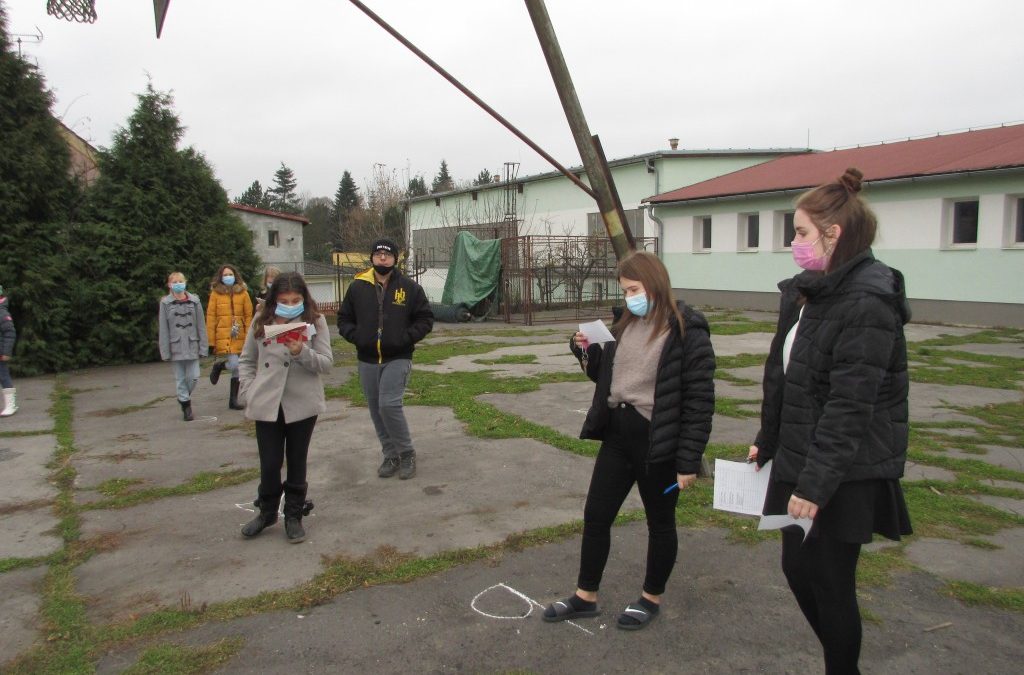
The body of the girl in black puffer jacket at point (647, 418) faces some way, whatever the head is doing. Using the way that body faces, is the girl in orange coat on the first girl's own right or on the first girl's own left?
on the first girl's own right

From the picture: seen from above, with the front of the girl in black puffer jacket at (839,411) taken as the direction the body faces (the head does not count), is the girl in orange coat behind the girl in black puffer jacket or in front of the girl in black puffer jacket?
in front

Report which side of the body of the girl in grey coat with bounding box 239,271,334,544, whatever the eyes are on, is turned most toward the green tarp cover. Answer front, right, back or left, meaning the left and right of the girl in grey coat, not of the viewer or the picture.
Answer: back

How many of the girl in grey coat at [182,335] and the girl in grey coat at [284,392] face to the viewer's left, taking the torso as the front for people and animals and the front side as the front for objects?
0

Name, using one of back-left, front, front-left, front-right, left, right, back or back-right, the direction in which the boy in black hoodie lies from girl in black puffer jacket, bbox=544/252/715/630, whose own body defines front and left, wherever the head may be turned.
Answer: right

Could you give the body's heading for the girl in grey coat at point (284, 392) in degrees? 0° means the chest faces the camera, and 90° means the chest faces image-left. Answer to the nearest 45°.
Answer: approximately 0°

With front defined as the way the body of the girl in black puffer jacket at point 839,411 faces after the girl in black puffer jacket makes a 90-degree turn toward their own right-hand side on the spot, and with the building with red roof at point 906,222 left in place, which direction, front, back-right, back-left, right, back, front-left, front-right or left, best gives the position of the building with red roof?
front

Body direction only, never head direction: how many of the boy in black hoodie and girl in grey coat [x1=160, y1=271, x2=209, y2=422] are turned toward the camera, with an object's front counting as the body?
2

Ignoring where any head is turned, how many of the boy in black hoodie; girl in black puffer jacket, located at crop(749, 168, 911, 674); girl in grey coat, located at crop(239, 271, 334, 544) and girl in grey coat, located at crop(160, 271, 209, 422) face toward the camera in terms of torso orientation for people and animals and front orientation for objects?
3

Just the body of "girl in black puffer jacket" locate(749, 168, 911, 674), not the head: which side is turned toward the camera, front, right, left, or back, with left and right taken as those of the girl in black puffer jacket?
left
